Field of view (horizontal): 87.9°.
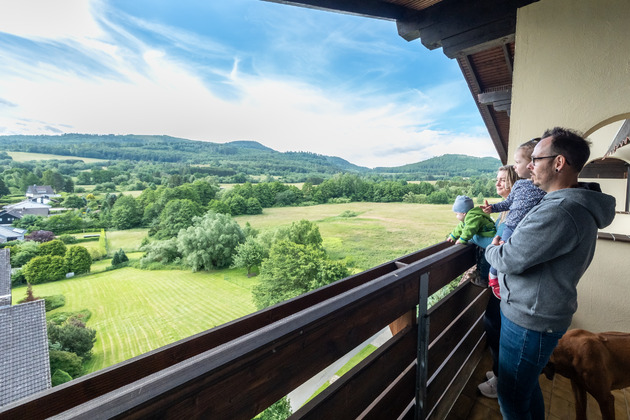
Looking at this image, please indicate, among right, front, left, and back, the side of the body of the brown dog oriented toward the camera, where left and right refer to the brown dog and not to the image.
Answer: left

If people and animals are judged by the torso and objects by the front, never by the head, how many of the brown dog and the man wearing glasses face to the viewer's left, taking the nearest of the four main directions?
2

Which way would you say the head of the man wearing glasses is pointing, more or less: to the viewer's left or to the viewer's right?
to the viewer's left

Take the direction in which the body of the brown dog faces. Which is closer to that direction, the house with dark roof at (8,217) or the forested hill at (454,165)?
the house with dark roof

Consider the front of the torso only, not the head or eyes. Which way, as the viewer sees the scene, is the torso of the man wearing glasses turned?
to the viewer's left

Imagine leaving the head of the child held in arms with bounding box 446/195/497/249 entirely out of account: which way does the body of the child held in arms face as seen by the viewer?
to the viewer's left

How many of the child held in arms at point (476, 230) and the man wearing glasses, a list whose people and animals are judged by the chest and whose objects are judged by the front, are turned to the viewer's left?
2

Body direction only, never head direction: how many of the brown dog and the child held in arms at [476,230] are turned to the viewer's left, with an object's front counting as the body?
2

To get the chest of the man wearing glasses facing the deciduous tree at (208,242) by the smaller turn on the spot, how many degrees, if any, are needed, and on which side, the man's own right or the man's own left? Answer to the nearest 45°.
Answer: approximately 45° to the man's own right
